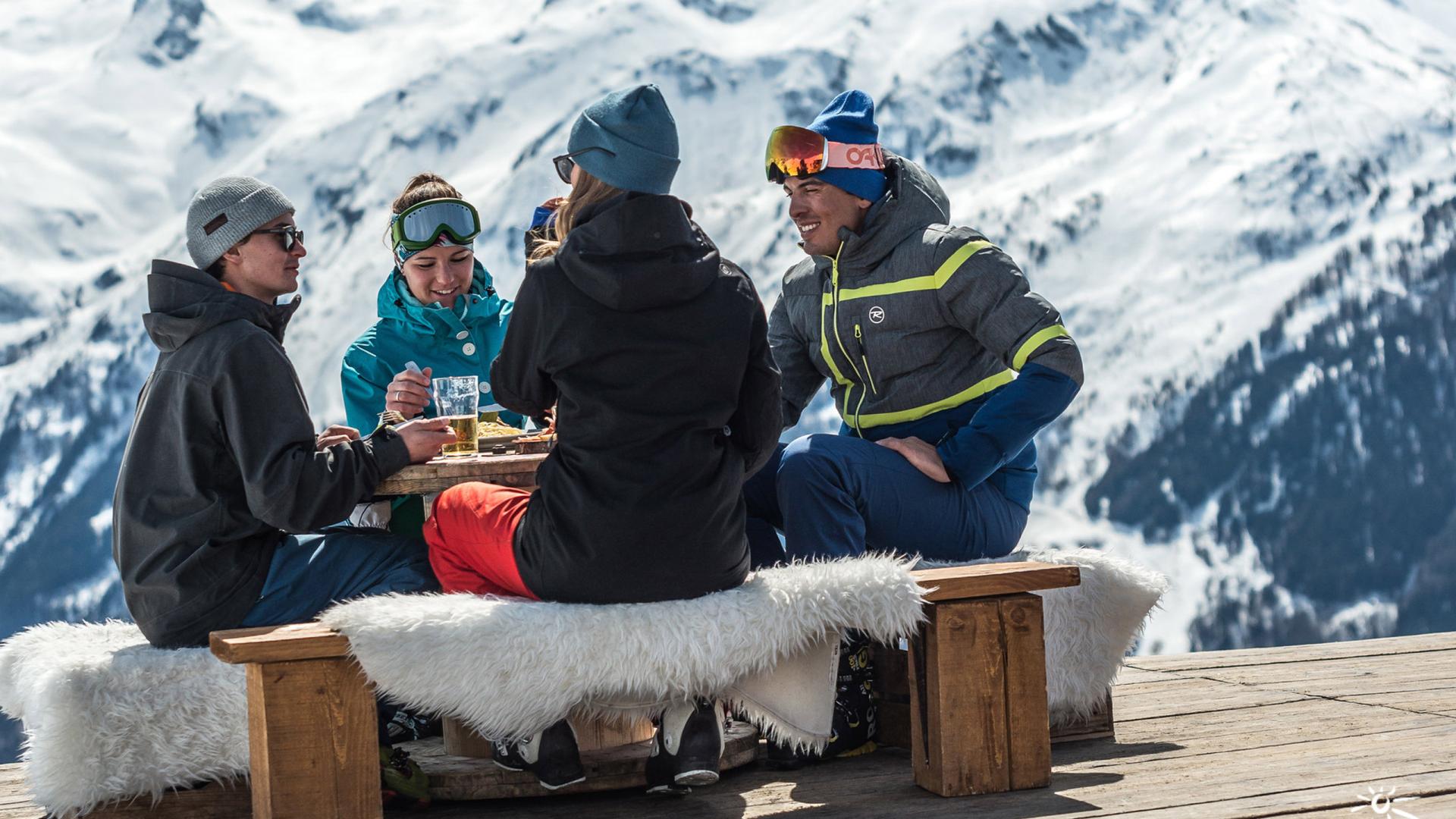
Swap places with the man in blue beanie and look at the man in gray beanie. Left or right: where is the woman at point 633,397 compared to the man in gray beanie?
left

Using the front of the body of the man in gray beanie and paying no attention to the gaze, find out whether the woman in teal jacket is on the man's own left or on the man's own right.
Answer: on the man's own left

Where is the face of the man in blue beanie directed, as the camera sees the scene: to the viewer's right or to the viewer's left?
to the viewer's left

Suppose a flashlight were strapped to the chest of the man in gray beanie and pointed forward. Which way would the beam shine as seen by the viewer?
to the viewer's right

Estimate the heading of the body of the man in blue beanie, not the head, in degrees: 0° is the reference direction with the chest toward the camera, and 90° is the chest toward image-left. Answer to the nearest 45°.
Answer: approximately 45°

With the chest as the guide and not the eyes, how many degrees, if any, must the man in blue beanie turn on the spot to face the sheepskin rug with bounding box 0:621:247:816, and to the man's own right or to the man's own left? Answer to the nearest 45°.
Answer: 0° — they already face it

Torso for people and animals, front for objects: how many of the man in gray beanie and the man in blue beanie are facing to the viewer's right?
1

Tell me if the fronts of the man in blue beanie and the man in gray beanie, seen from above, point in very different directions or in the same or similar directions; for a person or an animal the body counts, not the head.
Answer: very different directions

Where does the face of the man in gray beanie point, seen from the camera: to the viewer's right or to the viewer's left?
to the viewer's right
